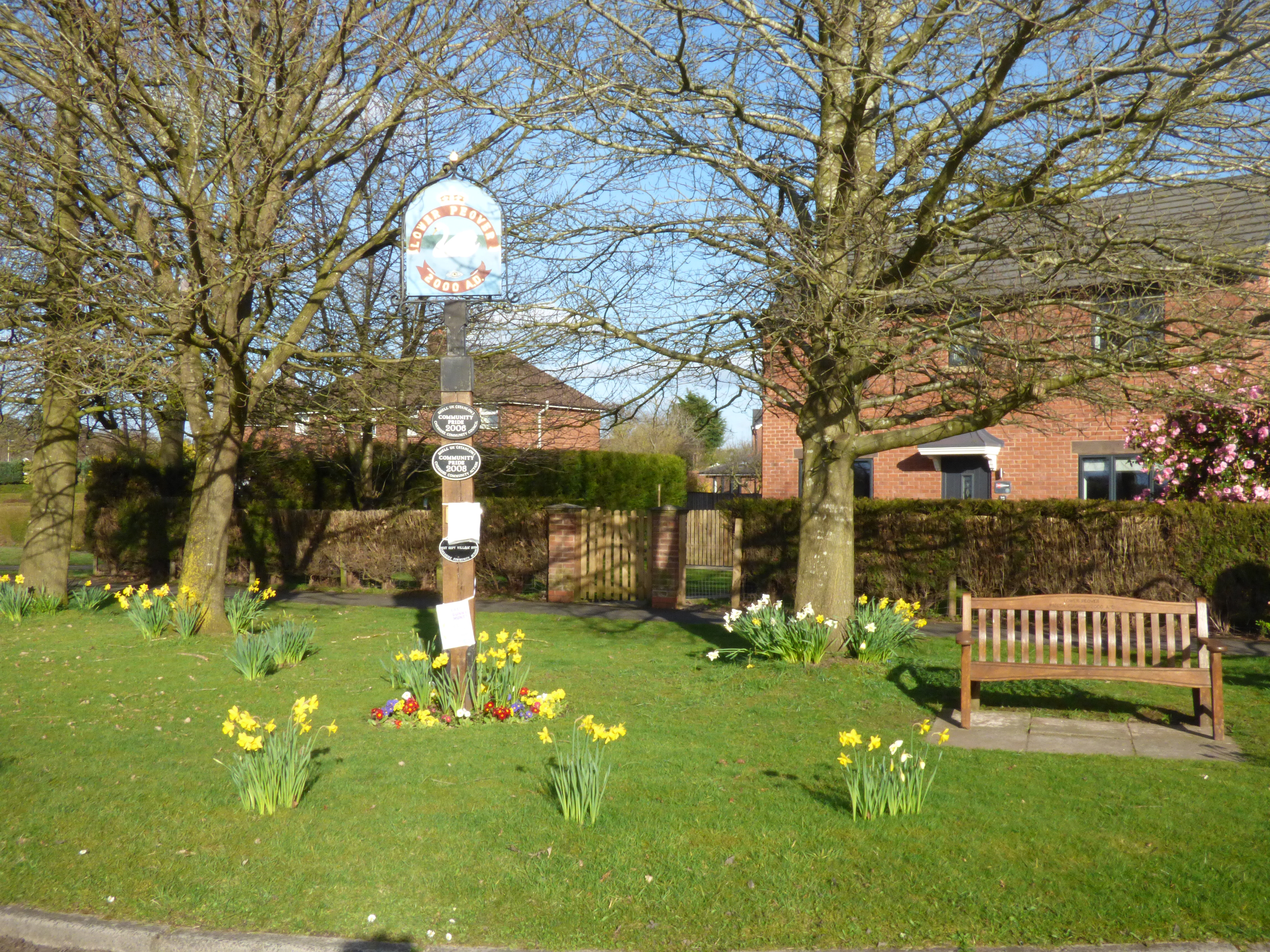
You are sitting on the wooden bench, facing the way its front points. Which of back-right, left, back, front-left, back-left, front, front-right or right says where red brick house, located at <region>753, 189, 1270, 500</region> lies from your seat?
back

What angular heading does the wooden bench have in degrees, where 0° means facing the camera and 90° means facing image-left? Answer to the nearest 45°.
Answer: approximately 0°

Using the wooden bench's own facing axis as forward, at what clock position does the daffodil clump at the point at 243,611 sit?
The daffodil clump is roughly at 3 o'clock from the wooden bench.

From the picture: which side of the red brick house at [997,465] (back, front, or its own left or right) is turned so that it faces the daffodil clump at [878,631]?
front

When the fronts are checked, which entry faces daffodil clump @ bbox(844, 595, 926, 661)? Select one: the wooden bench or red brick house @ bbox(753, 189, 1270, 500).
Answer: the red brick house

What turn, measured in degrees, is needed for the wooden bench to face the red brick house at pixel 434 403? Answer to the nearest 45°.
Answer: approximately 90° to its right

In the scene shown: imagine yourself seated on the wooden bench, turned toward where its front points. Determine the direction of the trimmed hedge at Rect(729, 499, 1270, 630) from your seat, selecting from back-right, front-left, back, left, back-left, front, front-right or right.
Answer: back

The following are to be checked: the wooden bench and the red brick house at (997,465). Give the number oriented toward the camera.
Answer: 2

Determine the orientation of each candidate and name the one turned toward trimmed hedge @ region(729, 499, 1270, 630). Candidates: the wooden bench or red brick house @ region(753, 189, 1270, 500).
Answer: the red brick house

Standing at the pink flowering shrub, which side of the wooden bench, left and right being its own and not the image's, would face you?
back

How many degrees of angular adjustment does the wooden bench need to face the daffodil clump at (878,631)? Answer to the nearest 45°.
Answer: approximately 135° to its right

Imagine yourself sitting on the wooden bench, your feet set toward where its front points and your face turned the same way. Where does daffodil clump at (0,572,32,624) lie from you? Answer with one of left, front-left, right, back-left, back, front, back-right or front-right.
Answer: right
